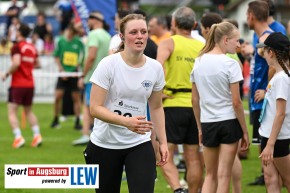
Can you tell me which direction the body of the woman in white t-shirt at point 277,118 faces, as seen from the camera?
to the viewer's left

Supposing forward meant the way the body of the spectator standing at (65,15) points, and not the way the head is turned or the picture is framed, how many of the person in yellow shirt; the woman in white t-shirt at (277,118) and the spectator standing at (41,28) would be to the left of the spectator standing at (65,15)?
2

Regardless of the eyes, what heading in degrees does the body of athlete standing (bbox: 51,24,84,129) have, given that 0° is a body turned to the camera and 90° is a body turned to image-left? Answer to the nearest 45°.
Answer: approximately 0°
